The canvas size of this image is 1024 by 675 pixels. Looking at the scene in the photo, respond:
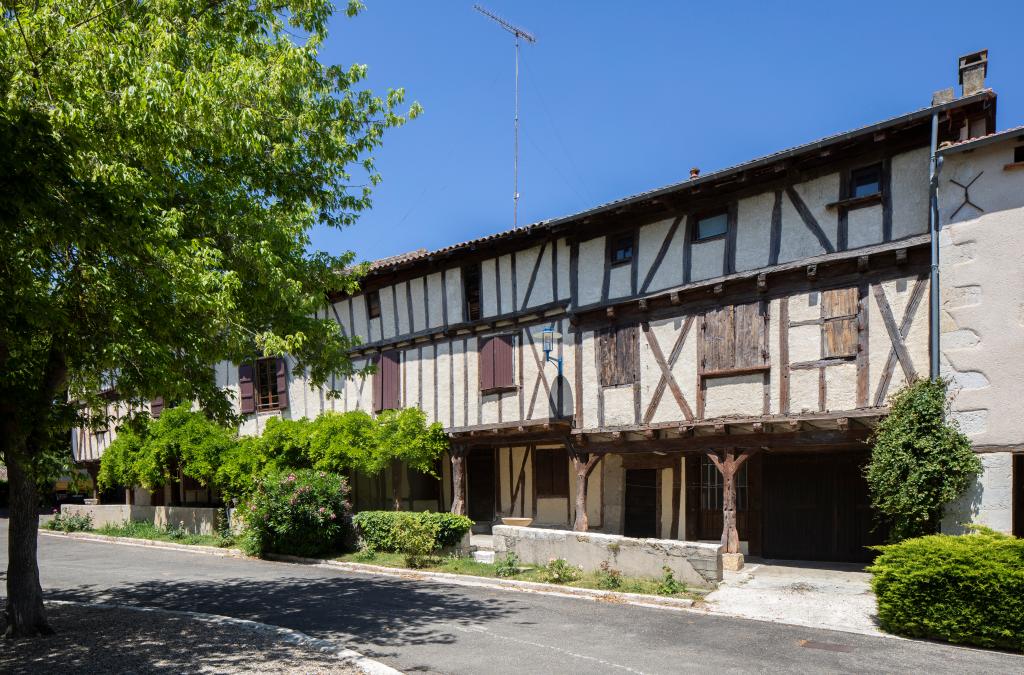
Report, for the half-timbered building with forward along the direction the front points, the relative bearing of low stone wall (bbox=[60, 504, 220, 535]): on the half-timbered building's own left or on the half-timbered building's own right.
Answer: on the half-timbered building's own right

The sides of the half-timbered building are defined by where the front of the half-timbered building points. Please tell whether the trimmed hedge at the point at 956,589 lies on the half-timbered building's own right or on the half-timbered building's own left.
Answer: on the half-timbered building's own left

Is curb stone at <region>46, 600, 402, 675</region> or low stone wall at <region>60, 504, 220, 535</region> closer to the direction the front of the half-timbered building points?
the curb stone

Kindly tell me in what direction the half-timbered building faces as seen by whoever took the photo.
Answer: facing the viewer and to the left of the viewer

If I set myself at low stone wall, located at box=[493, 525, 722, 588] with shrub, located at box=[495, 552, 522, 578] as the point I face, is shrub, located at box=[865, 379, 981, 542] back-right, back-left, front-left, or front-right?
back-right
